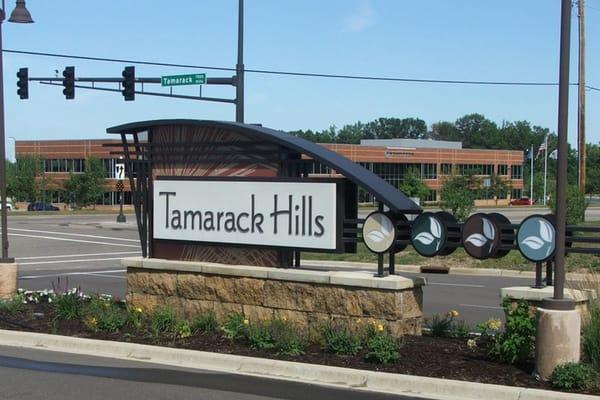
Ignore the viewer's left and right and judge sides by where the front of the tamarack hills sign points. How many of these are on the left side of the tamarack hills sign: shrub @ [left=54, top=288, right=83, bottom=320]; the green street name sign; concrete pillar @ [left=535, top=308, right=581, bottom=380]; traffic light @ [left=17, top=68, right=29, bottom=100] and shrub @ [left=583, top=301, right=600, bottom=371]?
2

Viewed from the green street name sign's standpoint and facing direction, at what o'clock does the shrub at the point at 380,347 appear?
The shrub is roughly at 12 o'clock from the green street name sign.

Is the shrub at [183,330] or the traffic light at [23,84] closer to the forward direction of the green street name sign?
the shrub

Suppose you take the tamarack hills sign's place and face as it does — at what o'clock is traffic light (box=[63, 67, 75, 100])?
The traffic light is roughly at 4 o'clock from the tamarack hills sign.

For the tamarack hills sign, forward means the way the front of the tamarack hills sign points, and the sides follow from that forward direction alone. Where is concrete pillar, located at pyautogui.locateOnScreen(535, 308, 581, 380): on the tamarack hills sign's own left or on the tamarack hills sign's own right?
on the tamarack hills sign's own left

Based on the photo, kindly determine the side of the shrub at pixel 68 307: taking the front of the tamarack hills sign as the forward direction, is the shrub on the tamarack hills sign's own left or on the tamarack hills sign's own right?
on the tamarack hills sign's own right

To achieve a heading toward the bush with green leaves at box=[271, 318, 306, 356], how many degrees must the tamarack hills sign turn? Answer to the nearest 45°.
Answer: approximately 45° to its left

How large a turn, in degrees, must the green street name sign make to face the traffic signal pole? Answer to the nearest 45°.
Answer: approximately 45° to its left

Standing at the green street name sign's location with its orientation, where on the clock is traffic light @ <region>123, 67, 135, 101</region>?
The traffic light is roughly at 4 o'clock from the green street name sign.

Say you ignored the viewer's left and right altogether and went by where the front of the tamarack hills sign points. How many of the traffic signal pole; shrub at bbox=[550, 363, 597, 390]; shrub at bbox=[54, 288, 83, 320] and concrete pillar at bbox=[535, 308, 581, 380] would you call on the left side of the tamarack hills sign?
2

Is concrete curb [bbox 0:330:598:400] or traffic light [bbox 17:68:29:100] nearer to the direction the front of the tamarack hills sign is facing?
the concrete curb

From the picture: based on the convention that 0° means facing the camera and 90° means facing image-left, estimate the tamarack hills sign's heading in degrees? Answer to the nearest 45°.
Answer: approximately 45°

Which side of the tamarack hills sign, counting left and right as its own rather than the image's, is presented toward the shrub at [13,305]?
right

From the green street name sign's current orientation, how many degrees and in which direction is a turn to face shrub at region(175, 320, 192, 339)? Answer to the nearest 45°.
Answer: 0° — it already faces it

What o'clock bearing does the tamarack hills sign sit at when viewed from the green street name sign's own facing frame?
The tamarack hills sign is roughly at 12 o'clock from the green street name sign.
